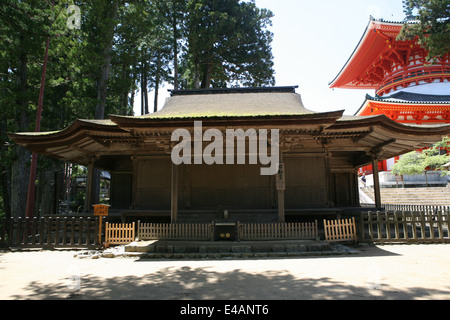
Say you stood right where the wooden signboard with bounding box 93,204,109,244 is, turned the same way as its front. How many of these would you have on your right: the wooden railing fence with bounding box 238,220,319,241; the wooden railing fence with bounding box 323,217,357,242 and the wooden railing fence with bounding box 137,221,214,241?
0

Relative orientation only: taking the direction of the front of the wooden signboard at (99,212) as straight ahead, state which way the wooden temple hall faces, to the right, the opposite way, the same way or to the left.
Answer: the same way

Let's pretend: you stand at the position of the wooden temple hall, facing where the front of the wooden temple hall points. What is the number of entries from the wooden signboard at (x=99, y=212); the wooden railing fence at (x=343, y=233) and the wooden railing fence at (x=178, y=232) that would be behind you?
0

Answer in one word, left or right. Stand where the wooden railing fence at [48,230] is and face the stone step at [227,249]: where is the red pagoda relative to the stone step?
left

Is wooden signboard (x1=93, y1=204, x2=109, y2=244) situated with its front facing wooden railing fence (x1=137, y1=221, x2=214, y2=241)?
no

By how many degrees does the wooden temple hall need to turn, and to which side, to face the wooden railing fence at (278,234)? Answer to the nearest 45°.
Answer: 0° — it already faces it

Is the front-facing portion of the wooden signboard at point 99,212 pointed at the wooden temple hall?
no

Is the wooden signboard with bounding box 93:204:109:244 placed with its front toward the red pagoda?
no

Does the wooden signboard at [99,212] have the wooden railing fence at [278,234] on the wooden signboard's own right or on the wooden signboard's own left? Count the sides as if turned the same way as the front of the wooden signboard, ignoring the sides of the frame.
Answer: on the wooden signboard's own left

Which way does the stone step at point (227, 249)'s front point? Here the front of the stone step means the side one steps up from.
toward the camera

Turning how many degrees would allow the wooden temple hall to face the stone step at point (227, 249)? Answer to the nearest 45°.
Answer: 0° — it already faces it

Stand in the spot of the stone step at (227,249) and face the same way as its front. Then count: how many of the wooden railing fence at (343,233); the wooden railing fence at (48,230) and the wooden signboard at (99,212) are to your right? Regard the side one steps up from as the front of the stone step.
2

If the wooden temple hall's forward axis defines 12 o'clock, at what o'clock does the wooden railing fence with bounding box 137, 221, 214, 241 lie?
The wooden railing fence is roughly at 1 o'clock from the wooden temple hall.

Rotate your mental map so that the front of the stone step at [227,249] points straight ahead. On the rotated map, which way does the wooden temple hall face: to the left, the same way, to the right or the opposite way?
the same way

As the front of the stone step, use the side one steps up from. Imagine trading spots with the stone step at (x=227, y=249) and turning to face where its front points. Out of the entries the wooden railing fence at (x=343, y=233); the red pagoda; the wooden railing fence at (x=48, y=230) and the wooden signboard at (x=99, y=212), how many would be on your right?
2

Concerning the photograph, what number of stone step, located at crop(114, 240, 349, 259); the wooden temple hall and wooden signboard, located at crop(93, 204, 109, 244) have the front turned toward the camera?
3

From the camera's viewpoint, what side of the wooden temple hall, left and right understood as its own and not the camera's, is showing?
front

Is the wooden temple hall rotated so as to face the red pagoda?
no

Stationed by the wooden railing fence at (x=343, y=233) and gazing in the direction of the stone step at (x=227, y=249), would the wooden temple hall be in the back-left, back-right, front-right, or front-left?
front-right
